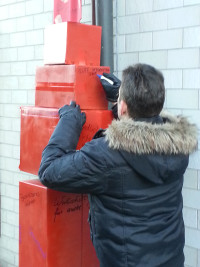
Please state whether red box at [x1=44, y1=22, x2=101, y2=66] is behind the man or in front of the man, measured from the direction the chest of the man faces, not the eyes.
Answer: in front

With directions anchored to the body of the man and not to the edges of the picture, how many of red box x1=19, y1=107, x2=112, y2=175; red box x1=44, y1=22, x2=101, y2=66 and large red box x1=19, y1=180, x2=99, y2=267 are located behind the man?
0

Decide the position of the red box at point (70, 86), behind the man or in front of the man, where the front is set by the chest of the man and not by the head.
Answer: in front

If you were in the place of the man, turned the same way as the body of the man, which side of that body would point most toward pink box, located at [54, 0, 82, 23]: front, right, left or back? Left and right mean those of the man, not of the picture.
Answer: front

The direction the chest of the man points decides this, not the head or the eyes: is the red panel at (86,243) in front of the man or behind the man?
in front

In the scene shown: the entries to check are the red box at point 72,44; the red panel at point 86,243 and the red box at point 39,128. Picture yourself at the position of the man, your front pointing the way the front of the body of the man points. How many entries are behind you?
0

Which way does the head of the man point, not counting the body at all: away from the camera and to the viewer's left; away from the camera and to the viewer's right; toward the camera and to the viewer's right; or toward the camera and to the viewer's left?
away from the camera and to the viewer's left

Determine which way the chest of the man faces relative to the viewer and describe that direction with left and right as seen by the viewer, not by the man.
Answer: facing away from the viewer and to the left of the viewer
